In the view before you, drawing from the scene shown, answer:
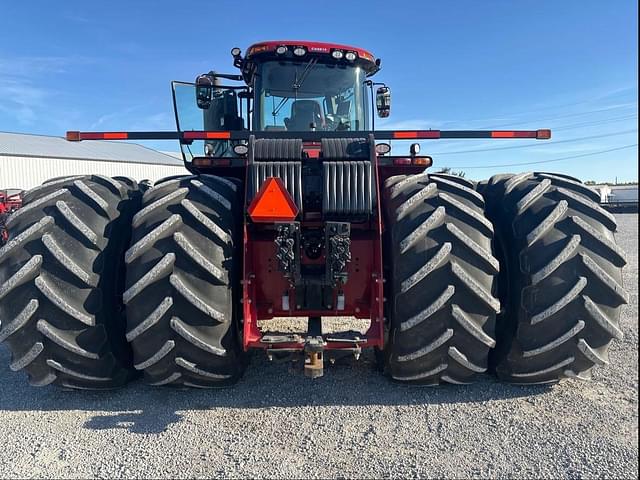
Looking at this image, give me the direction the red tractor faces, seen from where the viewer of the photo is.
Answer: facing away from the viewer
